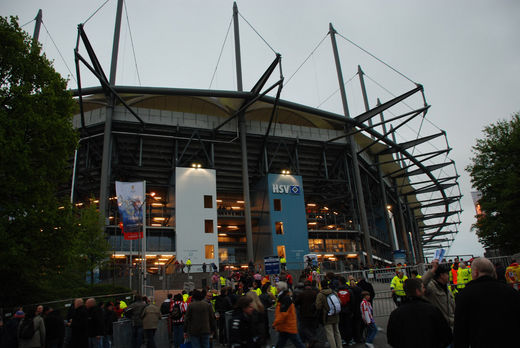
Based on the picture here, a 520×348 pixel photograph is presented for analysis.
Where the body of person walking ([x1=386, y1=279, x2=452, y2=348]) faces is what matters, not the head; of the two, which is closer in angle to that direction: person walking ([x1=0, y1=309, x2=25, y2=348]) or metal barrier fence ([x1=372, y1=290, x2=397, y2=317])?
the metal barrier fence

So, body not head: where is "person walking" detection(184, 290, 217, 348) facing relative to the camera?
away from the camera

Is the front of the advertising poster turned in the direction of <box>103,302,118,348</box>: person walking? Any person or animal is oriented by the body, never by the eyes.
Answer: yes

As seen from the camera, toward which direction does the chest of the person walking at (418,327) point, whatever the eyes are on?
away from the camera

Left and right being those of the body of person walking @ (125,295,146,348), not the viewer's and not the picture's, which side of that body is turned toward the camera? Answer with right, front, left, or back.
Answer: back

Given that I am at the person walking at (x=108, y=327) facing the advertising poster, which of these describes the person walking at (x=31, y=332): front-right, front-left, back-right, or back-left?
back-left

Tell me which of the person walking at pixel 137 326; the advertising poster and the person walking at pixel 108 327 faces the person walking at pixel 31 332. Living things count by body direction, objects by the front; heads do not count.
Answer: the advertising poster

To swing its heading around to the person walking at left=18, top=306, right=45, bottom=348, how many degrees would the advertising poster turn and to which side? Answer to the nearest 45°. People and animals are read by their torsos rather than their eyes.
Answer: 0° — it already faces them

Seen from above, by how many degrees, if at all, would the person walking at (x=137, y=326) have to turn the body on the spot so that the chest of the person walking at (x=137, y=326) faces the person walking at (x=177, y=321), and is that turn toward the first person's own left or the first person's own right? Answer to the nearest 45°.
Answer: approximately 90° to the first person's own right
